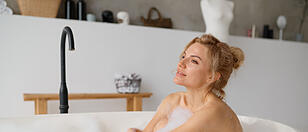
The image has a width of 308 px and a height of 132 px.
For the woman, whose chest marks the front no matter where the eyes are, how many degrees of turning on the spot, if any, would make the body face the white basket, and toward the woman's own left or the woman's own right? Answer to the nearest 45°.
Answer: approximately 90° to the woman's own right

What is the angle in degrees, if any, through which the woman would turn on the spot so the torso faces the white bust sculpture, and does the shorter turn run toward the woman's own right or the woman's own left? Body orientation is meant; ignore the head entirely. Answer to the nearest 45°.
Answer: approximately 135° to the woman's own right

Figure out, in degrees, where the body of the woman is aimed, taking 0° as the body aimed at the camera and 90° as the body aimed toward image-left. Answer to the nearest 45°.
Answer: approximately 45°
